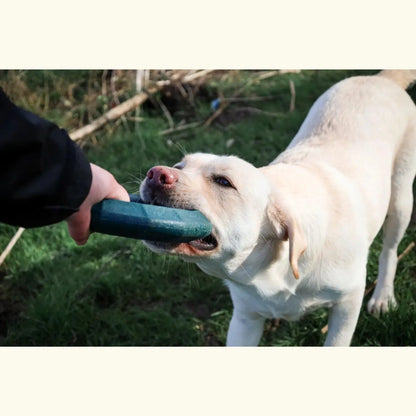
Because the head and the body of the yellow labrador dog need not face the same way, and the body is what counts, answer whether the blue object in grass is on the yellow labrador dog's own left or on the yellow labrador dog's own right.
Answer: on the yellow labrador dog's own right

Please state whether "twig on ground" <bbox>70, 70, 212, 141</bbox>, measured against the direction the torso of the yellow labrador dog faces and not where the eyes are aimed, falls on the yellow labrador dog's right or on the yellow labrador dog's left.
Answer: on the yellow labrador dog's right

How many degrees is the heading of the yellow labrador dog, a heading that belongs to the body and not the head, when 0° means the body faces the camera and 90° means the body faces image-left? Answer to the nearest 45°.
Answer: approximately 45°
